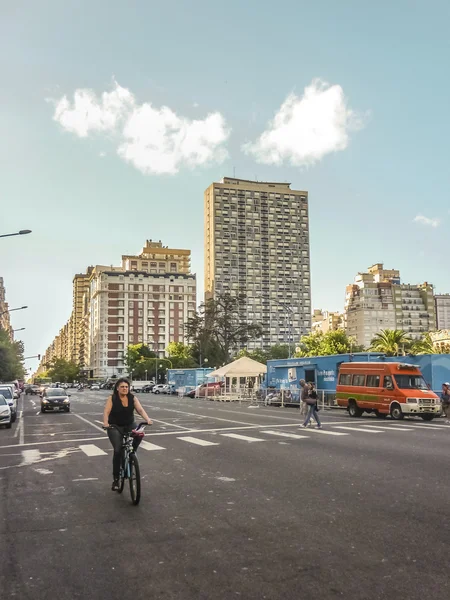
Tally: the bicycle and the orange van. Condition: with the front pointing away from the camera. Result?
0

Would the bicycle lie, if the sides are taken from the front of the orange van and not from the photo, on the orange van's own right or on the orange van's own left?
on the orange van's own right

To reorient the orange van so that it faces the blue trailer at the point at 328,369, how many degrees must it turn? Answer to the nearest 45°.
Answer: approximately 135° to its left

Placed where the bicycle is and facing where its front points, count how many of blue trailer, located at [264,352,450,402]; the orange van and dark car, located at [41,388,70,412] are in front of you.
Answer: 0

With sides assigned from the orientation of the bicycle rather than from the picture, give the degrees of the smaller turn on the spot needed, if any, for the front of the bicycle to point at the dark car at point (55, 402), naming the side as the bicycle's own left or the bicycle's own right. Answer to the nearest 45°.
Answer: approximately 180°

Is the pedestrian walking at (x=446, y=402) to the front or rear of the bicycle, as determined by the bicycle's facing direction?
to the rear

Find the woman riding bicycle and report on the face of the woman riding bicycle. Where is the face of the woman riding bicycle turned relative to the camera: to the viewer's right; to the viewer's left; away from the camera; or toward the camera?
toward the camera

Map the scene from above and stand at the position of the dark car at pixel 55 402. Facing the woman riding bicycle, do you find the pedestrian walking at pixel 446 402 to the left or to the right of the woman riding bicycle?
left

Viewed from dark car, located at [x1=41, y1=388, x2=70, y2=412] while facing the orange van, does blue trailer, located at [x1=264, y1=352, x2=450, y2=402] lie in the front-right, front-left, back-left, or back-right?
front-left

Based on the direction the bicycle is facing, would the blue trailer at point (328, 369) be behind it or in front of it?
behind

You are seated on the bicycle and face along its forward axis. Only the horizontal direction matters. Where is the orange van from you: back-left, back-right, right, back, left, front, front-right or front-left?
back-left

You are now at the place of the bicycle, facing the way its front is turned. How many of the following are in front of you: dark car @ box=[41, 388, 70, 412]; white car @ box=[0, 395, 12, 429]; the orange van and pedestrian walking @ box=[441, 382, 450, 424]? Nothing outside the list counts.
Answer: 0

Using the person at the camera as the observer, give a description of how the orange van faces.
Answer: facing the viewer and to the right of the viewer

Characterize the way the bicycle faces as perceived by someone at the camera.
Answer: facing the viewer

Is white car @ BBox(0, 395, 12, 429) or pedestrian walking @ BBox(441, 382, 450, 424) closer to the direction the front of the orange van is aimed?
the pedestrian walking

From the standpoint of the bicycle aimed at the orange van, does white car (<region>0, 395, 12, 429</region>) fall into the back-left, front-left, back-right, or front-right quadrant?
front-left
